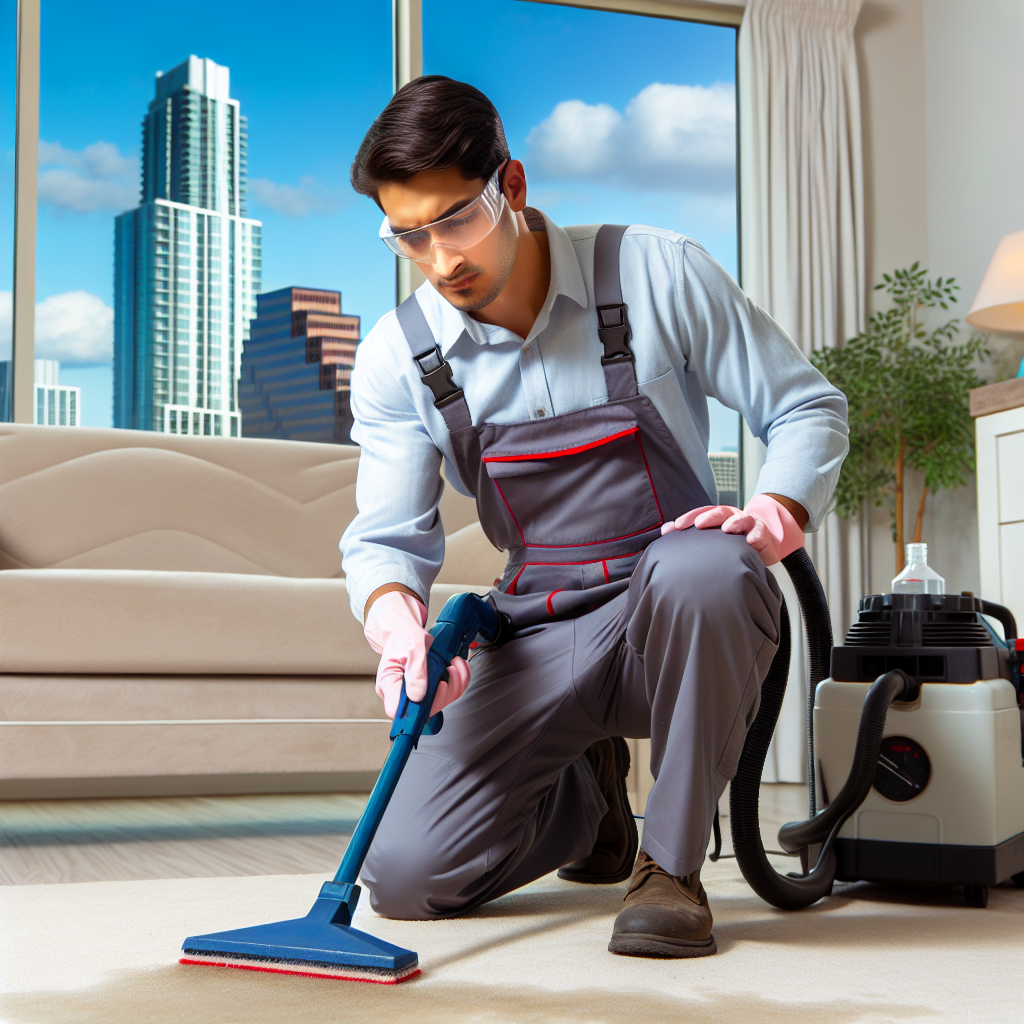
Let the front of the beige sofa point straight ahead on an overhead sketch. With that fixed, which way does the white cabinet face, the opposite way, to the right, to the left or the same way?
to the right

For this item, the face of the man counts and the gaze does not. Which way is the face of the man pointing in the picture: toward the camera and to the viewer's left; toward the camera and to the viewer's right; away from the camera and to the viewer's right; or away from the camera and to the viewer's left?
toward the camera and to the viewer's left

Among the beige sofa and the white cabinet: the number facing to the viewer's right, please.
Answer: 0

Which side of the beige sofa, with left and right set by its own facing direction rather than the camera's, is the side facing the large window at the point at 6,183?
back

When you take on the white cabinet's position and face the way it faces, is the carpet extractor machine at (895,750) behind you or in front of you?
in front

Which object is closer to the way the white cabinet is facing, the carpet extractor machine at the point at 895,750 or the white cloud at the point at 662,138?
the carpet extractor machine

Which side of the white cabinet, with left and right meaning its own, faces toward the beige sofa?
front

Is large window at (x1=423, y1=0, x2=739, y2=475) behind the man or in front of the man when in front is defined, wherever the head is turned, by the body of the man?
behind

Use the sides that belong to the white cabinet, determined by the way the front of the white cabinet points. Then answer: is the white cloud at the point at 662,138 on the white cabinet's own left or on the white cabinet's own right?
on the white cabinet's own right

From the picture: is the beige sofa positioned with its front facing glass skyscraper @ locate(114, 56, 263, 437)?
no

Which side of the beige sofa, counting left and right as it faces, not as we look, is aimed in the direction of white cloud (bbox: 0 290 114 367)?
back

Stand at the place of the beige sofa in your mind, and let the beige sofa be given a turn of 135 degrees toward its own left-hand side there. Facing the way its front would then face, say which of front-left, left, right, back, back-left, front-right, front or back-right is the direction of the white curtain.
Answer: front

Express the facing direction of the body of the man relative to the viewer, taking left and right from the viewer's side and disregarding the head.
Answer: facing the viewer and to the left of the viewer

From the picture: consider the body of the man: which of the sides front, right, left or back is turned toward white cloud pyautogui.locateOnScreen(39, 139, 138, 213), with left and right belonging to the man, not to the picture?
right

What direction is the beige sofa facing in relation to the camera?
toward the camera

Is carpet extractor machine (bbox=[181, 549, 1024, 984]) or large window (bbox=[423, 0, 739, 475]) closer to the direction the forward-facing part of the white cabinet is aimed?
the carpet extractor machine
